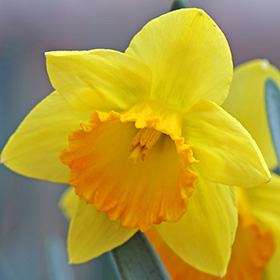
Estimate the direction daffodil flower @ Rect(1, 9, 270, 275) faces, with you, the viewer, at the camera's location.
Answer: facing the viewer and to the left of the viewer
